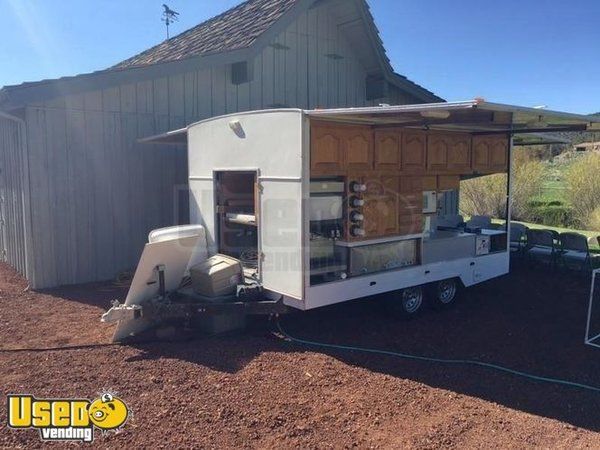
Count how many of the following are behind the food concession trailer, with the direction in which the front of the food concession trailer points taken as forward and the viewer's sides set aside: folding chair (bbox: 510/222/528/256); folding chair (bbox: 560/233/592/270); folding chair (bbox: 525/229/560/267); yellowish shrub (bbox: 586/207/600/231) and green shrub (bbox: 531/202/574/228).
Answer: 5

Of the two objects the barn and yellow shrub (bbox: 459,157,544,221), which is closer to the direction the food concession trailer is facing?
the barn

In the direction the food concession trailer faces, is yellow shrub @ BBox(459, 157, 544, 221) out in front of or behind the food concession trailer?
behind

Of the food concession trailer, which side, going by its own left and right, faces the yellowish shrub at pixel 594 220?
back

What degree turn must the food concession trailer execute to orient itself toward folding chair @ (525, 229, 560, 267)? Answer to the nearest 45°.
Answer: approximately 180°

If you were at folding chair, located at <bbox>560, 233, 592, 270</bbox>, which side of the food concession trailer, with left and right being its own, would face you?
back

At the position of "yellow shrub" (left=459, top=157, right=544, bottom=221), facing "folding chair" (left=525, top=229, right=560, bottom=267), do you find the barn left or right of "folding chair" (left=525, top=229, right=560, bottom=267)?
right

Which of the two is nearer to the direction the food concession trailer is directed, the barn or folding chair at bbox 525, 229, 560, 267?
the barn

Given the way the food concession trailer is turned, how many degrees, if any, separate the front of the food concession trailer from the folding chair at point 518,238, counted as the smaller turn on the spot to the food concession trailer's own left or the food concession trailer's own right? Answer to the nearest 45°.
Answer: approximately 180°

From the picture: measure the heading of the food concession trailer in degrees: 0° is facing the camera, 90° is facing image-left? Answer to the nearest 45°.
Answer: approximately 45°
